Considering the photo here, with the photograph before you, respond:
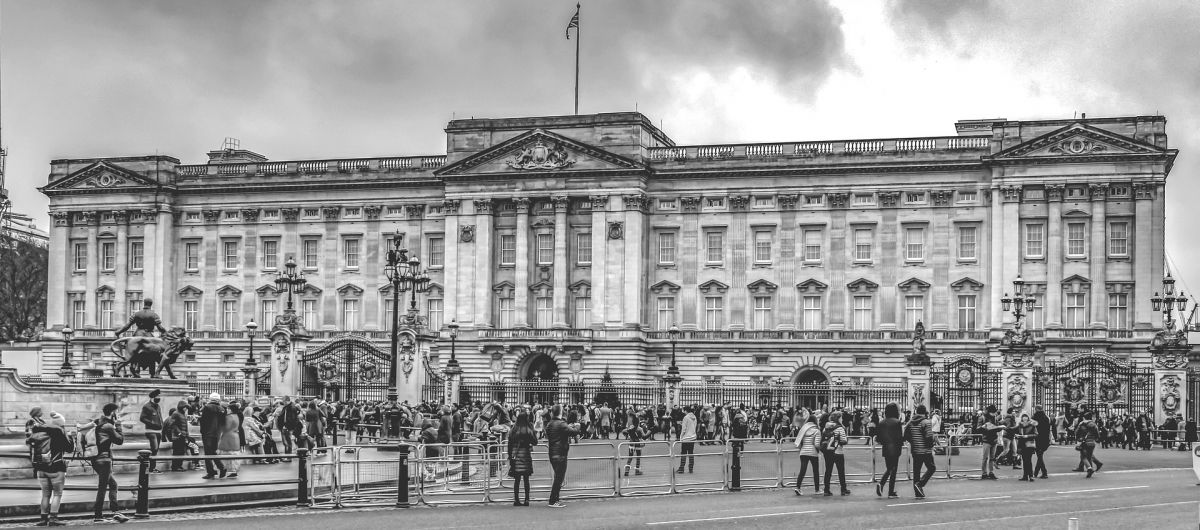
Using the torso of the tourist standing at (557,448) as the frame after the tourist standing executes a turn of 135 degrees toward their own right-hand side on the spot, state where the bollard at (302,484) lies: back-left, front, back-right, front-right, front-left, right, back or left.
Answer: right

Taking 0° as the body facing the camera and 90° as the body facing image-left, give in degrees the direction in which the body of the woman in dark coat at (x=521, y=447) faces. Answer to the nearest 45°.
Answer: approximately 180°

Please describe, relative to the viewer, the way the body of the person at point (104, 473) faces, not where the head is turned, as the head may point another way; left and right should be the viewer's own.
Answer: facing to the right of the viewer

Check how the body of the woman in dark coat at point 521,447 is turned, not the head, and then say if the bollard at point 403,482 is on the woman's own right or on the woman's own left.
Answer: on the woman's own left

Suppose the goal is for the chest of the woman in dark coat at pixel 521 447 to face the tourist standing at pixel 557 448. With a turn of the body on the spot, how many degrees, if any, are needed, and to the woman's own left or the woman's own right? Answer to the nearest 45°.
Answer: approximately 90° to the woman's own right

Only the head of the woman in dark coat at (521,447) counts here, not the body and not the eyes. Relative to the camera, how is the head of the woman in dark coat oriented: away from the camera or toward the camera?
away from the camera

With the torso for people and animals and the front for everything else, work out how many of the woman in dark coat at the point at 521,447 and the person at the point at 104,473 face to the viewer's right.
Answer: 1

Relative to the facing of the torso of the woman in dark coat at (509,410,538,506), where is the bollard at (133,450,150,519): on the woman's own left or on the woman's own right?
on the woman's own left

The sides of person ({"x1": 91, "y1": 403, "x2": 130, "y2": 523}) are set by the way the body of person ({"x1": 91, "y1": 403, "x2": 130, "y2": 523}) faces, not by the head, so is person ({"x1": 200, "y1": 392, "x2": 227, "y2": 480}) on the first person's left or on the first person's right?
on the first person's left

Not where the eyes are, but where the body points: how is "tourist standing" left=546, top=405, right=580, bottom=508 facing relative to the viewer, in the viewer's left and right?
facing away from the viewer and to the right of the viewer

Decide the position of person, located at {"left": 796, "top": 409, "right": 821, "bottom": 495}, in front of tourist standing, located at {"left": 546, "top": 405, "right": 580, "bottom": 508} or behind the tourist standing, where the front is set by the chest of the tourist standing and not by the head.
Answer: in front
